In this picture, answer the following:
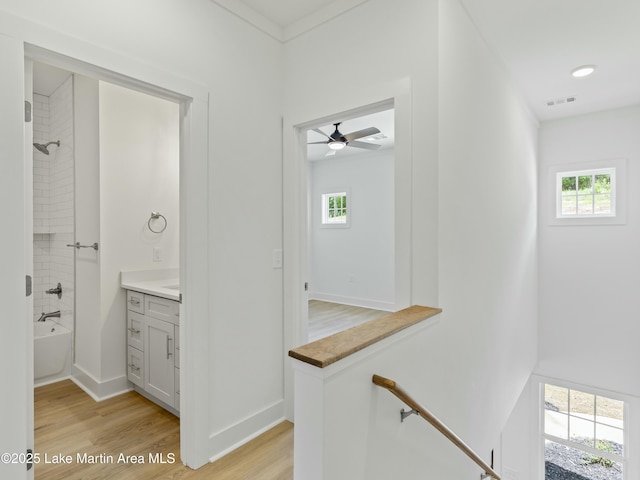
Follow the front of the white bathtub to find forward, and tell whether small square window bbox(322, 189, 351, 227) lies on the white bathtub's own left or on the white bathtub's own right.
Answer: on the white bathtub's own left

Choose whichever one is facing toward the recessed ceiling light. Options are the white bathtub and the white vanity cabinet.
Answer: the white bathtub

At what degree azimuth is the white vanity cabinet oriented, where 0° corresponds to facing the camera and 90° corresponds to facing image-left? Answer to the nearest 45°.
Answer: approximately 45°

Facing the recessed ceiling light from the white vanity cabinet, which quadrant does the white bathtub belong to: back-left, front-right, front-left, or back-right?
back-left

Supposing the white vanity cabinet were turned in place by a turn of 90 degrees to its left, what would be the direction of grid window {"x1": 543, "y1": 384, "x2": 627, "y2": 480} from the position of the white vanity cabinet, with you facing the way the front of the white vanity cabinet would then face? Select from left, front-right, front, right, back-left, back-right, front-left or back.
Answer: front-left

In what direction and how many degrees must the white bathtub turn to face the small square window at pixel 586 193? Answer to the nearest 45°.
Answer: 0° — it already faces it
